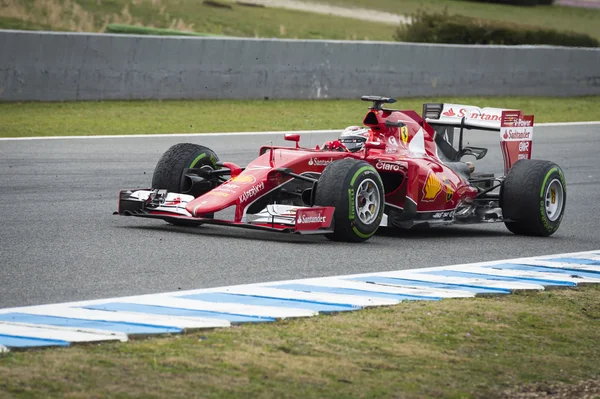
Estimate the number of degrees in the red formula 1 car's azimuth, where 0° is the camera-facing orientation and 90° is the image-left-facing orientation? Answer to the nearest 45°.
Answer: approximately 45°

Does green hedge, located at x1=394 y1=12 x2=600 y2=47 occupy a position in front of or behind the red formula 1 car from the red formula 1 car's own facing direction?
behind
